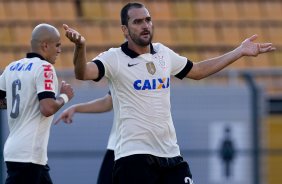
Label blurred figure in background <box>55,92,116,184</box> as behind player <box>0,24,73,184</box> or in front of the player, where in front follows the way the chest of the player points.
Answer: in front

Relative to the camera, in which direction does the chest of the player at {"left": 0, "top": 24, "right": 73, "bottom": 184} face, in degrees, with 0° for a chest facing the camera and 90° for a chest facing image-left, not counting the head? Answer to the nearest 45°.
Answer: approximately 225°
